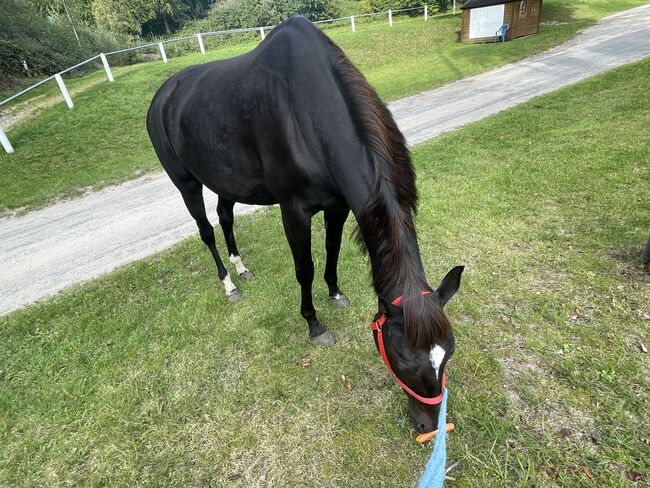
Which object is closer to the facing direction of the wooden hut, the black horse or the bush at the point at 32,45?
the black horse

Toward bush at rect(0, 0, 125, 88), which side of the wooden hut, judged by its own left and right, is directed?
right

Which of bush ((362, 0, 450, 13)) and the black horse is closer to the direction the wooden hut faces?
the black horse

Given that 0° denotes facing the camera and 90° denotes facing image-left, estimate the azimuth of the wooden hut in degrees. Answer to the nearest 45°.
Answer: approximately 315°

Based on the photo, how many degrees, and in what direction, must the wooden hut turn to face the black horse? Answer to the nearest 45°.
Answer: approximately 45° to its right

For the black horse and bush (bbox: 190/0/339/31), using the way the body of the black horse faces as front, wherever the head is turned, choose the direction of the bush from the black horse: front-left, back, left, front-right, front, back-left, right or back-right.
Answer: back-left

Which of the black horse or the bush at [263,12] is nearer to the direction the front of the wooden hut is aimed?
the black horse

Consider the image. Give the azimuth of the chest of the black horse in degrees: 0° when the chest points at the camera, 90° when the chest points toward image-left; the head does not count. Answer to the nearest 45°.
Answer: approximately 315°
